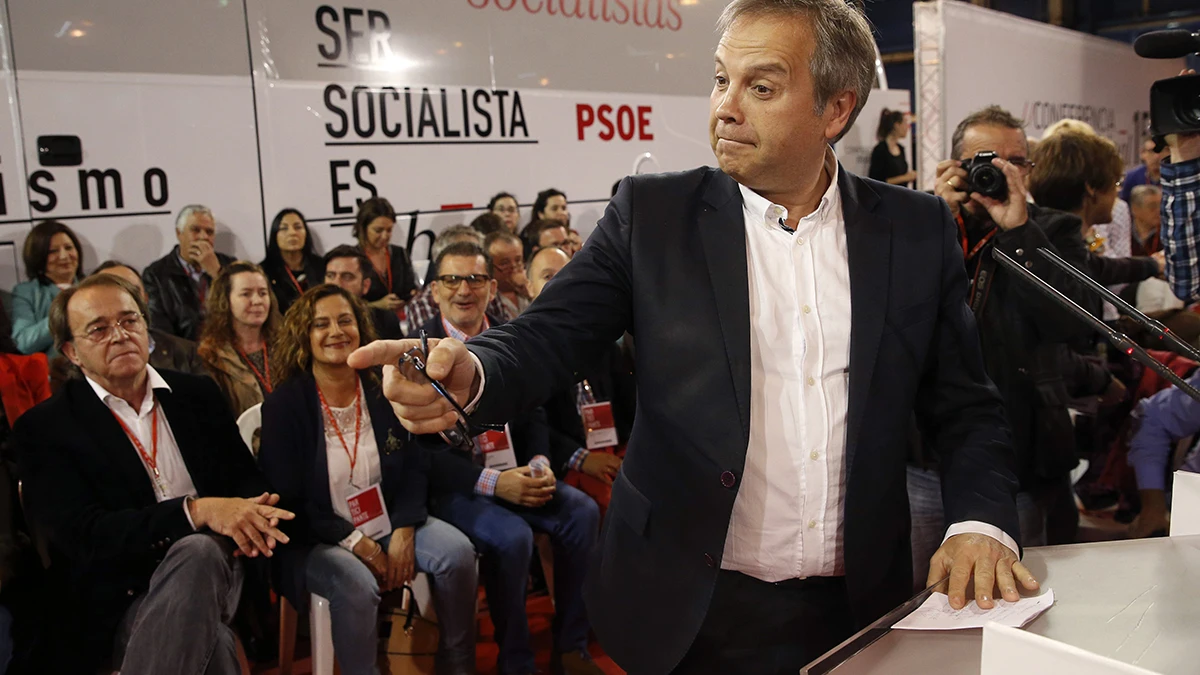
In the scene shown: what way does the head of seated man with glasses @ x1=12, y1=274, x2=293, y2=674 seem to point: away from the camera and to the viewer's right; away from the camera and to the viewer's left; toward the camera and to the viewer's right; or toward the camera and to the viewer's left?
toward the camera and to the viewer's right

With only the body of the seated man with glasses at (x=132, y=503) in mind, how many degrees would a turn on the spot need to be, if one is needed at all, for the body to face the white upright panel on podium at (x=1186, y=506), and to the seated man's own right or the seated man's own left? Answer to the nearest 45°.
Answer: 0° — they already face it

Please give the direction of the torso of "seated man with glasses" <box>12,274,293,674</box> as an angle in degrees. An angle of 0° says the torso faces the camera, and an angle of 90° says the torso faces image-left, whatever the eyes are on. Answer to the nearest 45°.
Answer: approximately 315°

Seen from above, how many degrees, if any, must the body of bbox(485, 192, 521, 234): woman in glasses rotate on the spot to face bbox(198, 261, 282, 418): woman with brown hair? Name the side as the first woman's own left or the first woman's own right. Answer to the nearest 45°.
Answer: approximately 45° to the first woman's own right

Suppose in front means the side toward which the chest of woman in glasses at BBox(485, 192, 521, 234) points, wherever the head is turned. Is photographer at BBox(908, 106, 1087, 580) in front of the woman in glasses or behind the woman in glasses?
in front

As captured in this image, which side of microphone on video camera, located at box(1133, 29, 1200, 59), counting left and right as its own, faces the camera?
left

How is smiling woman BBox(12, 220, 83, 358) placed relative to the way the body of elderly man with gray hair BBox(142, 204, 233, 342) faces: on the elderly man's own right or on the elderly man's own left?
on the elderly man's own right

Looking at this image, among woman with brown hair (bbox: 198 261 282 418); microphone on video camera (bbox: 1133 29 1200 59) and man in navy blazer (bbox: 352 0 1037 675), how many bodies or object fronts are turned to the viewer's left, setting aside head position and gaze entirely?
1
